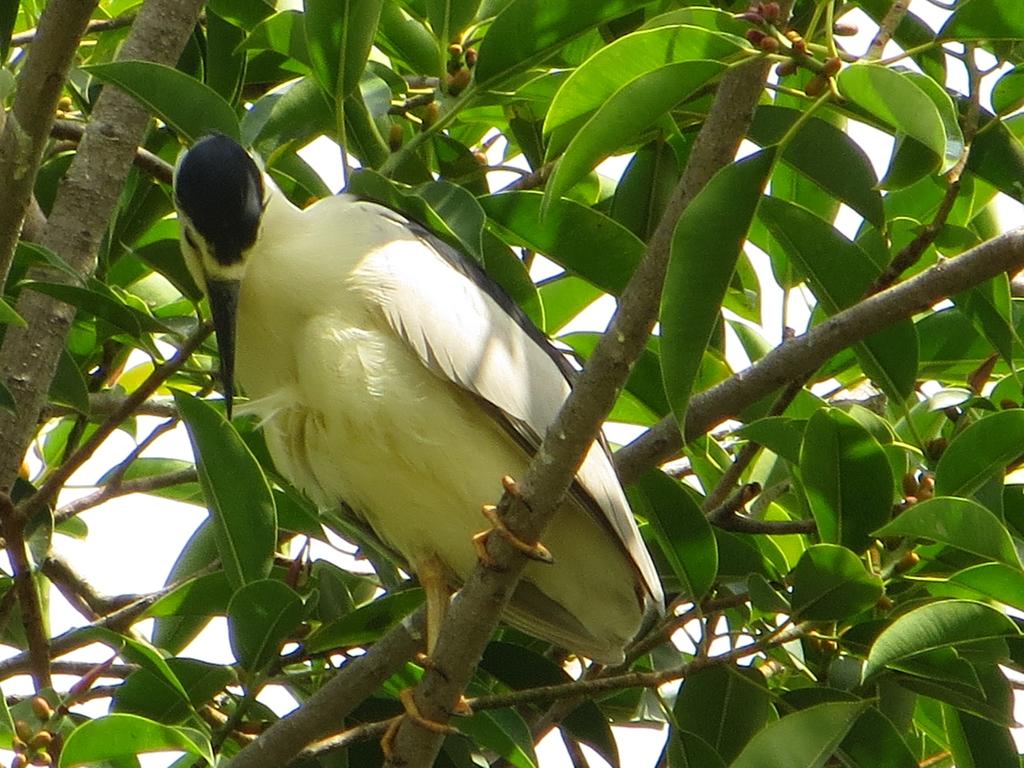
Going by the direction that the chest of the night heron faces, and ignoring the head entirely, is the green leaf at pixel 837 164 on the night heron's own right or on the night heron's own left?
on the night heron's own left

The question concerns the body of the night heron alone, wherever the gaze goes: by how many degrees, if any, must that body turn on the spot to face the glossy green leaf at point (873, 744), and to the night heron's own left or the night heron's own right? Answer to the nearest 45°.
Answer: approximately 135° to the night heron's own left

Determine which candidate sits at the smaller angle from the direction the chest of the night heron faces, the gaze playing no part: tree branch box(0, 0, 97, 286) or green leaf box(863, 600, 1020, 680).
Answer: the tree branch

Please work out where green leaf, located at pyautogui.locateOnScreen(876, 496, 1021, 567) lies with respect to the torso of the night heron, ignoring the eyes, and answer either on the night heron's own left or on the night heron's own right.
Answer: on the night heron's own left

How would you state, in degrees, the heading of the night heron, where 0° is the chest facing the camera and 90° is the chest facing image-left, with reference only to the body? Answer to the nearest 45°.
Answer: approximately 45°

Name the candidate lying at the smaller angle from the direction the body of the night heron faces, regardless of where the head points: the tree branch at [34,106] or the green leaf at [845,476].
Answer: the tree branch
